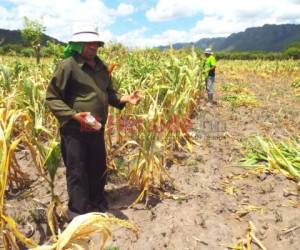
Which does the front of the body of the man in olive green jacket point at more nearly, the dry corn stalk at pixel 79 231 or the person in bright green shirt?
the dry corn stalk

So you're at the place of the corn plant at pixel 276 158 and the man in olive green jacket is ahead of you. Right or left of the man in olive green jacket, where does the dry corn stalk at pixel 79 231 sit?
left

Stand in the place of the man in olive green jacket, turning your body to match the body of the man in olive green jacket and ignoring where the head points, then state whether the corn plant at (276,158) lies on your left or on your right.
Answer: on your left

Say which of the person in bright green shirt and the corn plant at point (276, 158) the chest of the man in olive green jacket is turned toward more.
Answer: the corn plant

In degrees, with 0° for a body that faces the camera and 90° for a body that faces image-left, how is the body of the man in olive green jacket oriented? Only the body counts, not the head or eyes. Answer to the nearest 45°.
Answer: approximately 315°

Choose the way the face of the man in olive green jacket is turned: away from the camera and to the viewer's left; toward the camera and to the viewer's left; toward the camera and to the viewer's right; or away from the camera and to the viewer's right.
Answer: toward the camera and to the viewer's right

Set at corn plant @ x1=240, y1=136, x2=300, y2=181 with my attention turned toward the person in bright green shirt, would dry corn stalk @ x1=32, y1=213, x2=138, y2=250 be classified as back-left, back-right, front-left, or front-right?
back-left

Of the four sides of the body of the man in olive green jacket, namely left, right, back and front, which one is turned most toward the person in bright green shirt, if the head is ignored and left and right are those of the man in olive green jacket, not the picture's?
left

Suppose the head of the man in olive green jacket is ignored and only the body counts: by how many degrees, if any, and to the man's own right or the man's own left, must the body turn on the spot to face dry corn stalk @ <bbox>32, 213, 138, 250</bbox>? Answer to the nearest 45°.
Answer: approximately 45° to the man's own right

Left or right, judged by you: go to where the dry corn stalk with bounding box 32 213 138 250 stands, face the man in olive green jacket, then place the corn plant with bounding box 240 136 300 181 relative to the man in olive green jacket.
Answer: right
